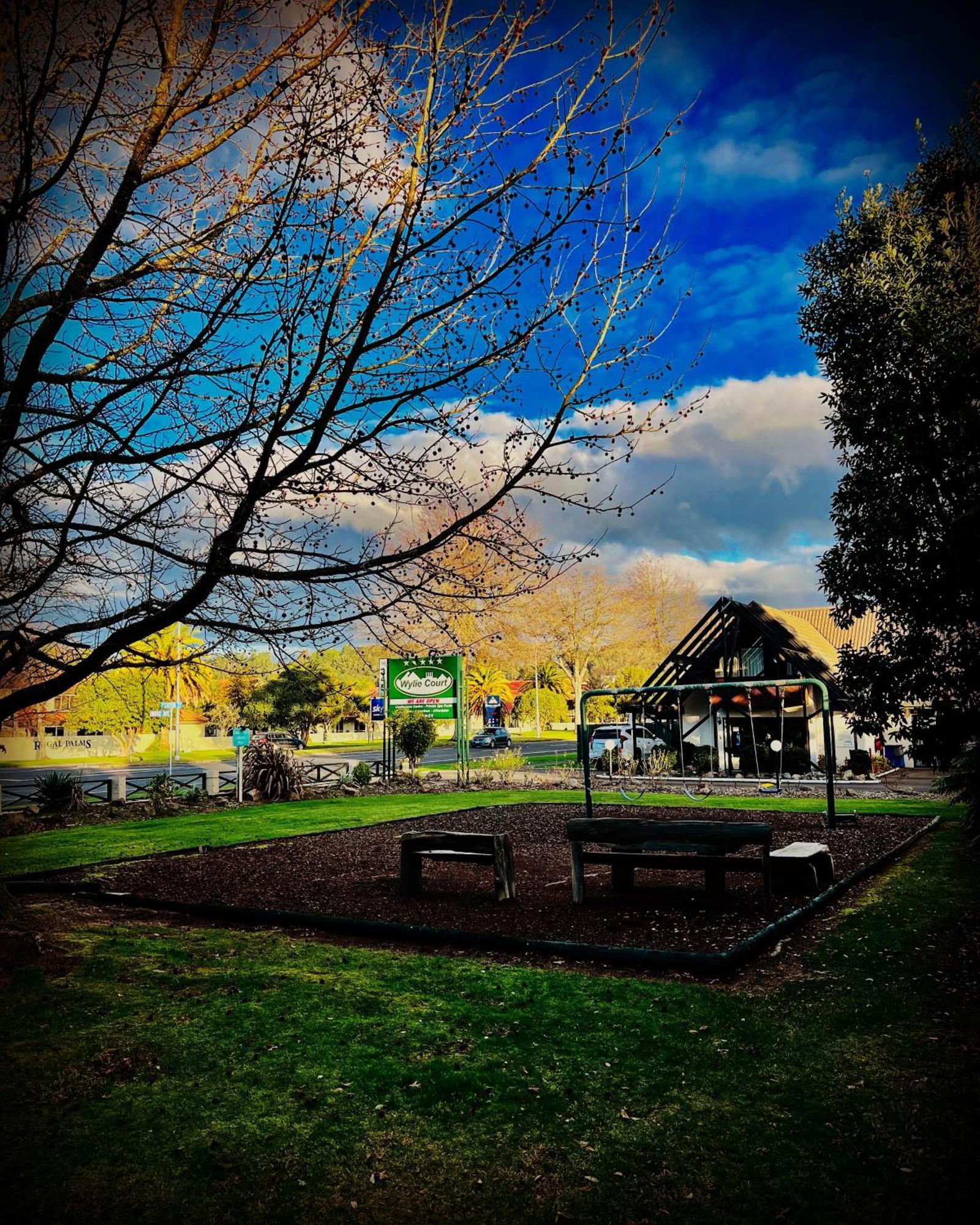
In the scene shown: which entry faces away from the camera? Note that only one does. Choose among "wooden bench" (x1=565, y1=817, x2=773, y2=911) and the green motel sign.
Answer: the wooden bench

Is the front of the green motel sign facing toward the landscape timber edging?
yes

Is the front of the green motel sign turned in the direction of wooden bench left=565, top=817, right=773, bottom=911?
yes

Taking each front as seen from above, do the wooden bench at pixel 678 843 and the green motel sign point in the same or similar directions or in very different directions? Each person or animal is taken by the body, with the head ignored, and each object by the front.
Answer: very different directions

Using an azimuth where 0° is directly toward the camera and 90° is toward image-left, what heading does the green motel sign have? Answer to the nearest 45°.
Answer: approximately 0°

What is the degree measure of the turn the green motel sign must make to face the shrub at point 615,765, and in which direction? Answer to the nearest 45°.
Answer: approximately 135° to its left

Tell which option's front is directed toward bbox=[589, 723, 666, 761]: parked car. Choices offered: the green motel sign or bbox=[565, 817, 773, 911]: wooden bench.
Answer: the wooden bench

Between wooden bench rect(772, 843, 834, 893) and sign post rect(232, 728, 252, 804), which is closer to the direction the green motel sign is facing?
the wooden bench

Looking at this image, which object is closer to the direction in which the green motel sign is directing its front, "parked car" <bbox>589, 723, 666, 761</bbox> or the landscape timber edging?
the landscape timber edging

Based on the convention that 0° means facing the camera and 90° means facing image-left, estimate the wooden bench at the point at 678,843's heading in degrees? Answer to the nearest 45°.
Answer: approximately 180°

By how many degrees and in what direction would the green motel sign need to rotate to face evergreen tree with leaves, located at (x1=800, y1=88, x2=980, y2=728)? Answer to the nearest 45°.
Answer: approximately 45° to its left
